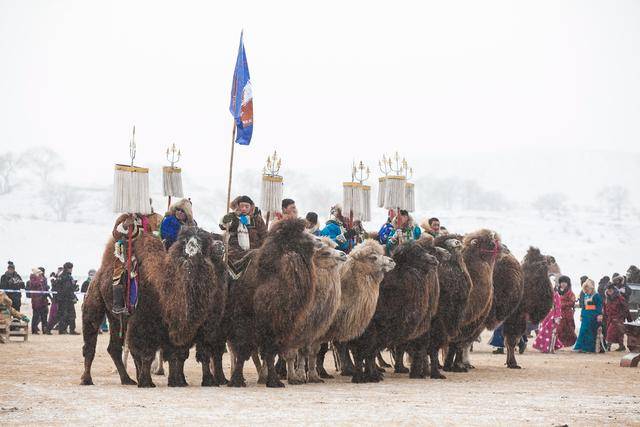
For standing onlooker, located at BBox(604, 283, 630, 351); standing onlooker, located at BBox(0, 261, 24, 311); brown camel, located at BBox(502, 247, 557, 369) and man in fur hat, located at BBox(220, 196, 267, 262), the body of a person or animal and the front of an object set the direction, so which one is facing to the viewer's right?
the brown camel

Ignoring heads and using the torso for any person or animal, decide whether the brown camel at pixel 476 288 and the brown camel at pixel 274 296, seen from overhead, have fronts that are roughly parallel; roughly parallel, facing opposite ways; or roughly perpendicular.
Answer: roughly parallel

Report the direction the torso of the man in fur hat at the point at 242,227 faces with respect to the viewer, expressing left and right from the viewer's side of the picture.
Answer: facing the viewer

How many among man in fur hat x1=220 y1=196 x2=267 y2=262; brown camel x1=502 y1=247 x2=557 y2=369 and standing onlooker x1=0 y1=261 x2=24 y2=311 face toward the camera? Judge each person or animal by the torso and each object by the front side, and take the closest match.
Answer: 2

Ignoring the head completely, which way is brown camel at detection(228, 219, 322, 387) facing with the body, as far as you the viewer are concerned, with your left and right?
facing the viewer and to the right of the viewer

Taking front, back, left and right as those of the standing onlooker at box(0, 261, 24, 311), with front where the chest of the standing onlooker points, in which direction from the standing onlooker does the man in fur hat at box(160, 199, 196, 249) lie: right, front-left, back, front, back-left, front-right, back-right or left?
front

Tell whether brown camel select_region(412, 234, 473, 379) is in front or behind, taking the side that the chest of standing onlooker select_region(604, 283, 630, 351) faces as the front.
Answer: in front

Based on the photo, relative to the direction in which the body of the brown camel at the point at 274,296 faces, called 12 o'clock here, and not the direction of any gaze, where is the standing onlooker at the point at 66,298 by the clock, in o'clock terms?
The standing onlooker is roughly at 7 o'clock from the brown camel.

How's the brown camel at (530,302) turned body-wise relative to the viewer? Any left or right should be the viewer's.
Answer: facing to the right of the viewer

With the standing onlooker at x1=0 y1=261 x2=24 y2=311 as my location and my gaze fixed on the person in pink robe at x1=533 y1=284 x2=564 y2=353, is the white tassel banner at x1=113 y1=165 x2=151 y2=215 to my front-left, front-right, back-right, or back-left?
front-right

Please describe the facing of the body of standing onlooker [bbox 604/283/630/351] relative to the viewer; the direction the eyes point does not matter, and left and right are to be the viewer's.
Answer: facing the viewer and to the left of the viewer

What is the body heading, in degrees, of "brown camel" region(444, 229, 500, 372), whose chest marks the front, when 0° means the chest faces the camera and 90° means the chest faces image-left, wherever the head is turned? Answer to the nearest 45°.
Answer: approximately 315°
